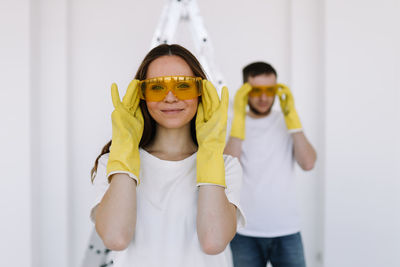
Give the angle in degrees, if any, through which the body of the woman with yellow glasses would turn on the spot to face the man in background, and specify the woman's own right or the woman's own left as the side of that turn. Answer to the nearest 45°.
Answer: approximately 135° to the woman's own left

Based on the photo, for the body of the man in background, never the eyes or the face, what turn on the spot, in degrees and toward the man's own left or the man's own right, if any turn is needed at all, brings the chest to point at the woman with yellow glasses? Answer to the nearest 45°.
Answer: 0° — they already face them

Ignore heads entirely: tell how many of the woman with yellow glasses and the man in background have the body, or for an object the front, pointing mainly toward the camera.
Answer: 2

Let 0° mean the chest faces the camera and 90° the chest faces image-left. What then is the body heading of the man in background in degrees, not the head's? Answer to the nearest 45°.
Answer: approximately 0°
